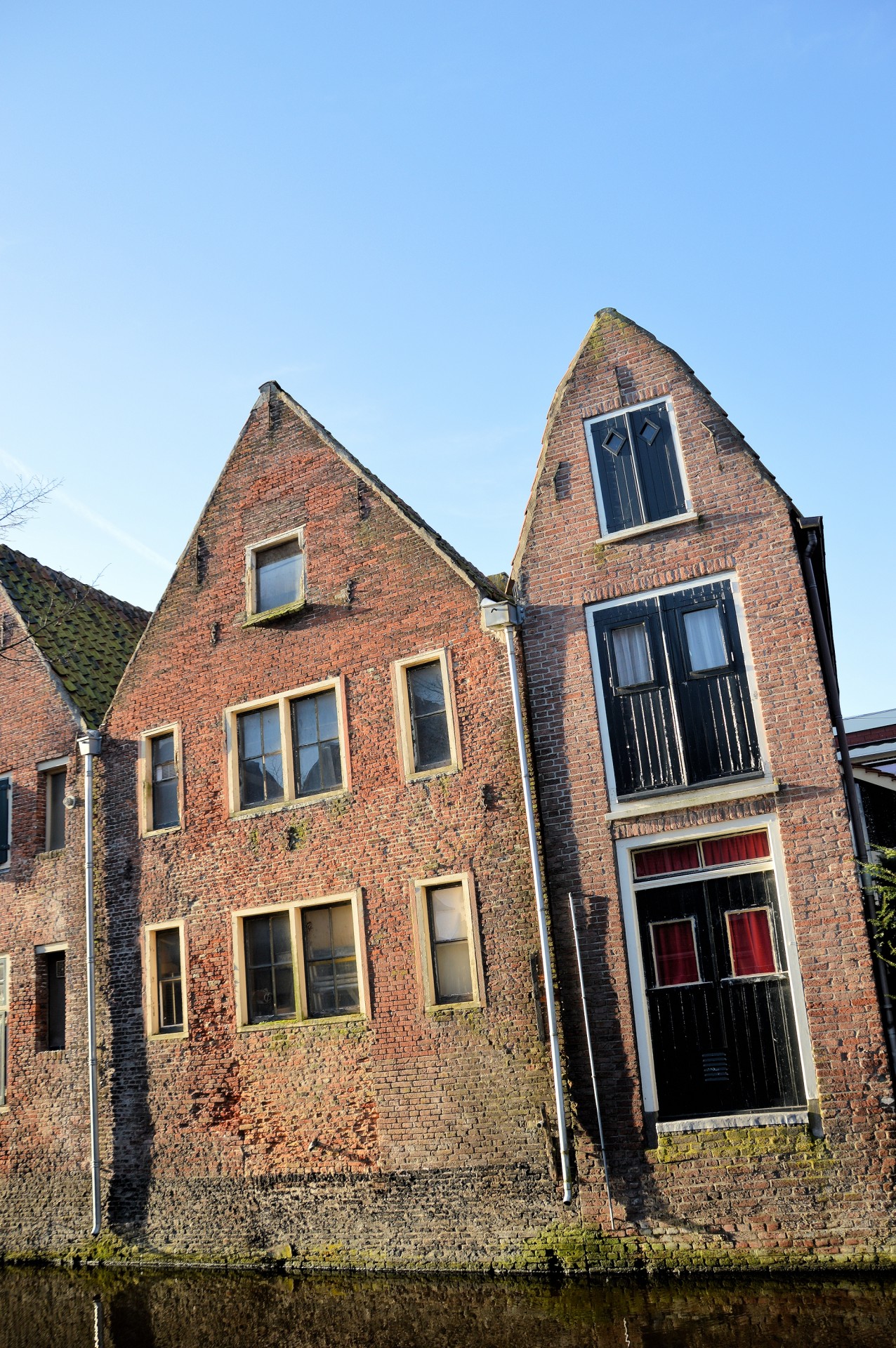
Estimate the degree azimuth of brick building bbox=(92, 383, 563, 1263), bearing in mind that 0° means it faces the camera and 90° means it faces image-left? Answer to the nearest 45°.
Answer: approximately 0°

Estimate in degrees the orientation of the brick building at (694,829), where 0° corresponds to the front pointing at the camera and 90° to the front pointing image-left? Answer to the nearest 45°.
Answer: approximately 0°

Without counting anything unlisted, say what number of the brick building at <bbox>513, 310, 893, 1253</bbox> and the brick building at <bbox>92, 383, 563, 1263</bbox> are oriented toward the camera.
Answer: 2

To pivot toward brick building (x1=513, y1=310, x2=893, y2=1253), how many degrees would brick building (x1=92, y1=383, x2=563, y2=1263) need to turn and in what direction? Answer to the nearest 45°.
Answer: approximately 45° to its left

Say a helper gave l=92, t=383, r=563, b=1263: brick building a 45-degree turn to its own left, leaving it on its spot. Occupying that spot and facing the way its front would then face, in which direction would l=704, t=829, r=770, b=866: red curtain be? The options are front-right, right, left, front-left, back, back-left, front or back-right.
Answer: front
